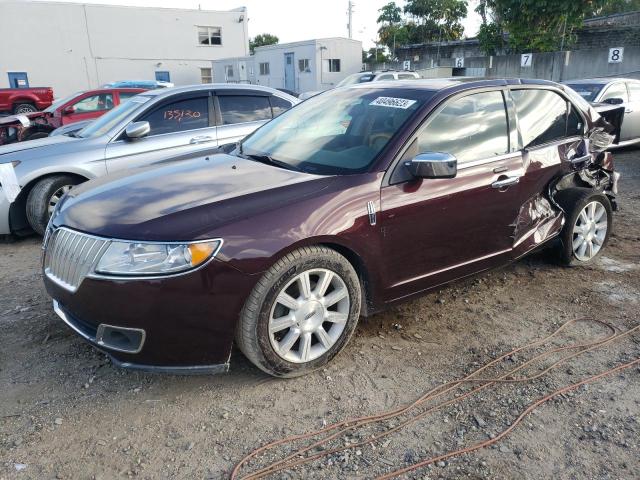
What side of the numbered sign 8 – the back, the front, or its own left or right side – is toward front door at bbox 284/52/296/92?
right

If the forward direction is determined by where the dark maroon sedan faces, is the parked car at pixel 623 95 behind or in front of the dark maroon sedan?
behind

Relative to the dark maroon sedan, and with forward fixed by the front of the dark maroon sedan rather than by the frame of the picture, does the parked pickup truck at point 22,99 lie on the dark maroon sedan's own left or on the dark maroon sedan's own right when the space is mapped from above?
on the dark maroon sedan's own right

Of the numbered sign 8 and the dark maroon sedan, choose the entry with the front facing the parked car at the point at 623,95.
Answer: the numbered sign 8

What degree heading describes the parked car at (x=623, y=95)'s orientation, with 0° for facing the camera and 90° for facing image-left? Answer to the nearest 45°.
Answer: approximately 45°

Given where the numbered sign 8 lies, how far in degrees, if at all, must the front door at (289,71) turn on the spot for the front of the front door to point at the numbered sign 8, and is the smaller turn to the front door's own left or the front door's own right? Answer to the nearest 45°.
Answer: approximately 90° to the front door's own left

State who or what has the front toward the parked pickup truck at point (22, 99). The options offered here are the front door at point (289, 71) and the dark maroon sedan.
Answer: the front door

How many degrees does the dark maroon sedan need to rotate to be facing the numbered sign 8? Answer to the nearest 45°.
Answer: approximately 180°

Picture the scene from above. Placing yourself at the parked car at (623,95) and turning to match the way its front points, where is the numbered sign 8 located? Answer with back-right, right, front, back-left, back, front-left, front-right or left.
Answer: back-right
